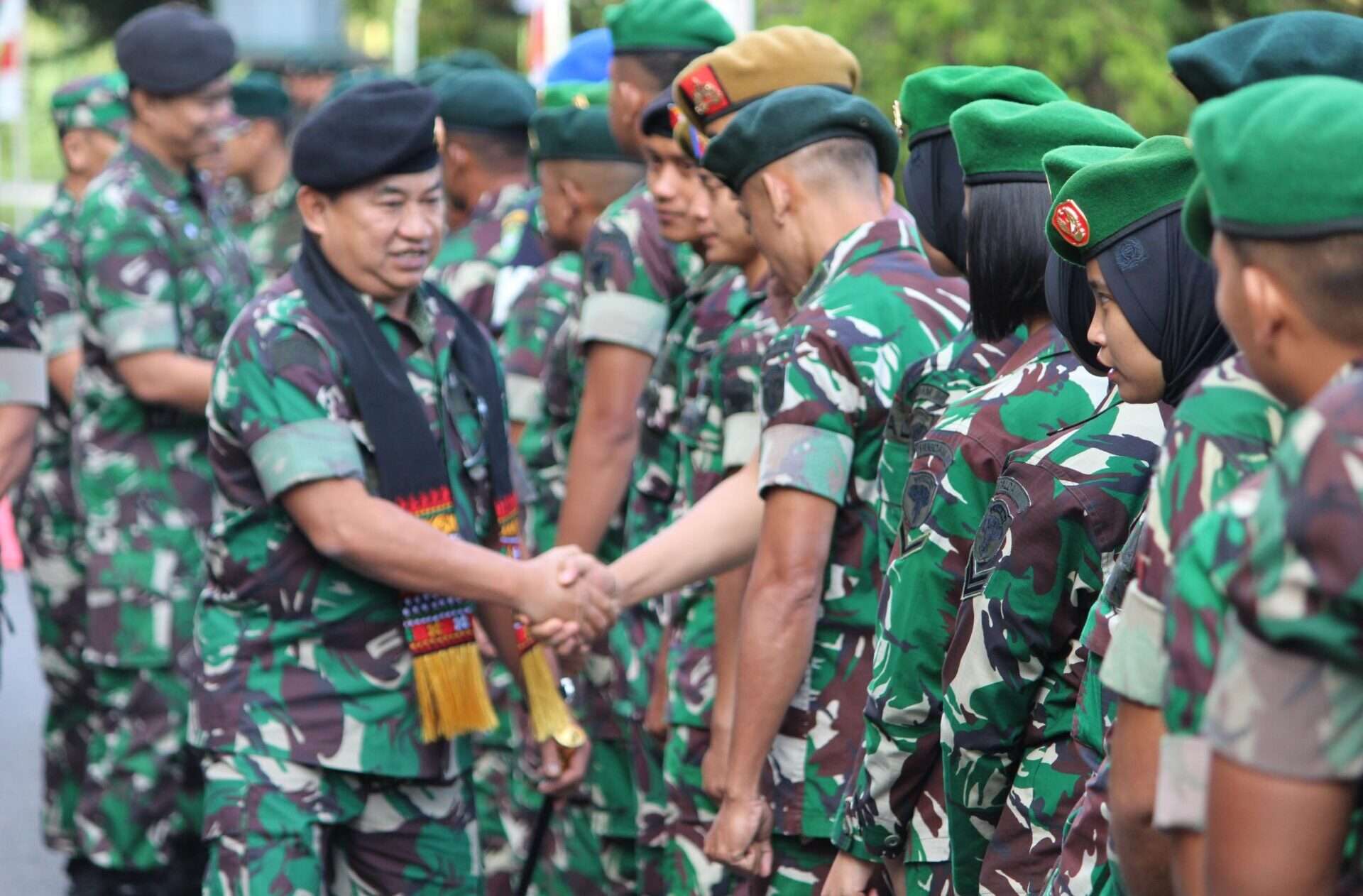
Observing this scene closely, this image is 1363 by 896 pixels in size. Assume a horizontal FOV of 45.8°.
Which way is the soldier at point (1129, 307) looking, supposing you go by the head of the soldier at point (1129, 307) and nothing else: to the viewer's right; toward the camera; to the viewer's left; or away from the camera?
to the viewer's left

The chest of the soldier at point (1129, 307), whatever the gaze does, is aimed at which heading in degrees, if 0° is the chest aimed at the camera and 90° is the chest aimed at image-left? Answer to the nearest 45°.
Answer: approximately 90°

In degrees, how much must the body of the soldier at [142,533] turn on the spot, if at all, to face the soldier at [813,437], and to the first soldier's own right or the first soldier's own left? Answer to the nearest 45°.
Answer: approximately 45° to the first soldier's own right

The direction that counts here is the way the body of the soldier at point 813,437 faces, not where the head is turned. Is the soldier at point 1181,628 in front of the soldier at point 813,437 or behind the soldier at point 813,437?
behind

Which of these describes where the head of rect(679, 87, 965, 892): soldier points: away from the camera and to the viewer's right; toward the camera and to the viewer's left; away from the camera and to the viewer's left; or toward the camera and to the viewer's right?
away from the camera and to the viewer's left

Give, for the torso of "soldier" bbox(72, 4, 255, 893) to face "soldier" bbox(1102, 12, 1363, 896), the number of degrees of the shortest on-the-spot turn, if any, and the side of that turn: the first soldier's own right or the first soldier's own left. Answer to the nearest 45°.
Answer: approximately 90° to the first soldier's own right

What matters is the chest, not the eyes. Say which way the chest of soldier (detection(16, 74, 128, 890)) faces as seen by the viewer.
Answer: to the viewer's right
